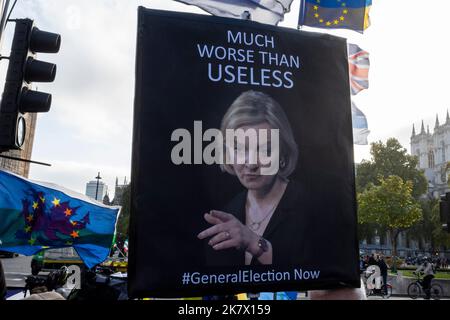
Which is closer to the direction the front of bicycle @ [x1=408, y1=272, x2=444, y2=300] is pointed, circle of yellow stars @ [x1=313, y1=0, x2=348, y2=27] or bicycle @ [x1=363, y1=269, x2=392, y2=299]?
the bicycle

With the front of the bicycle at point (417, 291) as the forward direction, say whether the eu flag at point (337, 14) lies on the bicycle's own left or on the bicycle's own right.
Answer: on the bicycle's own left

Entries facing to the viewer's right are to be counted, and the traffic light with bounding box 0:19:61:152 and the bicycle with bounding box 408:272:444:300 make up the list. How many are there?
1

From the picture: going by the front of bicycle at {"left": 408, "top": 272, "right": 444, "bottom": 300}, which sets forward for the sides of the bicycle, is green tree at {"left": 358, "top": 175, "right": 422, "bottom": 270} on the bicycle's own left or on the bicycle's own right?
on the bicycle's own right
